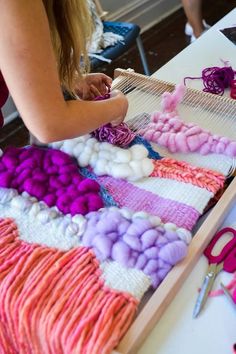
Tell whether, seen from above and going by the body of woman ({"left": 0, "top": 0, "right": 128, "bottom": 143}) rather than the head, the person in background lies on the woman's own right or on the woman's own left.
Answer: on the woman's own left

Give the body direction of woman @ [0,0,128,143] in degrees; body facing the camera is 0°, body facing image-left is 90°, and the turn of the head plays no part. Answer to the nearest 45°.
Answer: approximately 270°

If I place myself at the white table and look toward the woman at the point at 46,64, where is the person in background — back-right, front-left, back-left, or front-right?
front-right

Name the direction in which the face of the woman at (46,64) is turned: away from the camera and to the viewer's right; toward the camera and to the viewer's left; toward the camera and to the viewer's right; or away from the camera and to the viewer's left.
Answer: away from the camera and to the viewer's right

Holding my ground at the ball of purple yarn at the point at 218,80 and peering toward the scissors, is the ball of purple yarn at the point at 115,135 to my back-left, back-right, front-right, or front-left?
front-right
